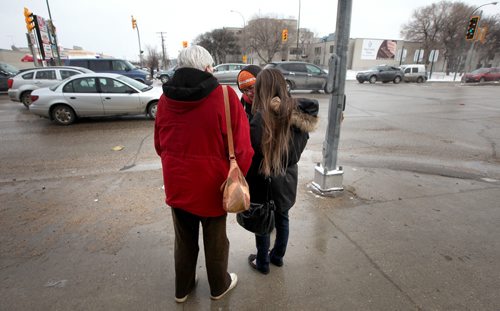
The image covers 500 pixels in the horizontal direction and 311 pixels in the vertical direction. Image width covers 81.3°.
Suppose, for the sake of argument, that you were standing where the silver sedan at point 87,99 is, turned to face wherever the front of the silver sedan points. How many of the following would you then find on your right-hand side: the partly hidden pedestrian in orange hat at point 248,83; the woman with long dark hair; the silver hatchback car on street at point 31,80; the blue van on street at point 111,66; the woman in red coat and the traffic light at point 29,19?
3

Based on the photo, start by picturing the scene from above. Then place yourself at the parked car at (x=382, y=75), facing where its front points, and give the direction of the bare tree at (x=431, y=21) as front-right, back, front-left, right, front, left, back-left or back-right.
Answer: right

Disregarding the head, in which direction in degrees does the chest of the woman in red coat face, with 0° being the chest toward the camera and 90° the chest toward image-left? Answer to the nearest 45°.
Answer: approximately 225°

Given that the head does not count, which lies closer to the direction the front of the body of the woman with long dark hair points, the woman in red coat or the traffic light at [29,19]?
the traffic light

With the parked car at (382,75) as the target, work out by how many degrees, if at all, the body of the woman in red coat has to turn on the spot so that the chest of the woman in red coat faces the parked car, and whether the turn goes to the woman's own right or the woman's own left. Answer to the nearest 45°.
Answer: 0° — they already face it

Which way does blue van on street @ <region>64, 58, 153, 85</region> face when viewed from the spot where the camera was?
facing to the right of the viewer

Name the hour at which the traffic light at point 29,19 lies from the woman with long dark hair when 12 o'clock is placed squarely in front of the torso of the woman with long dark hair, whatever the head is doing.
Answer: The traffic light is roughly at 12 o'clock from the woman with long dark hair.
